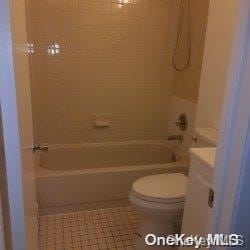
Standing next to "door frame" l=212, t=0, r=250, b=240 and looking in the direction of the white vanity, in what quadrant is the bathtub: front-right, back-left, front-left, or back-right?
front-left

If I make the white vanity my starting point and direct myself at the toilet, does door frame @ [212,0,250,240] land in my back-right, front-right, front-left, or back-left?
back-left

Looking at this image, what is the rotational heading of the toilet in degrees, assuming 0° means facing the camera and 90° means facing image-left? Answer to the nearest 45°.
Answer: approximately 90°

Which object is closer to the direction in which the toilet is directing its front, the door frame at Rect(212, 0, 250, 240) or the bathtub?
the bathtub

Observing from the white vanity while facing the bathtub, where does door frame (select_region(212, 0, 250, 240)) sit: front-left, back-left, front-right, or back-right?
back-left

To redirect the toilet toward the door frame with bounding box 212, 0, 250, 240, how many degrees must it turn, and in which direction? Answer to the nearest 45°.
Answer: approximately 90° to its left

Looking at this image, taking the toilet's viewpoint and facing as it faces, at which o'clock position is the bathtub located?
The bathtub is roughly at 1 o'clock from the toilet.
